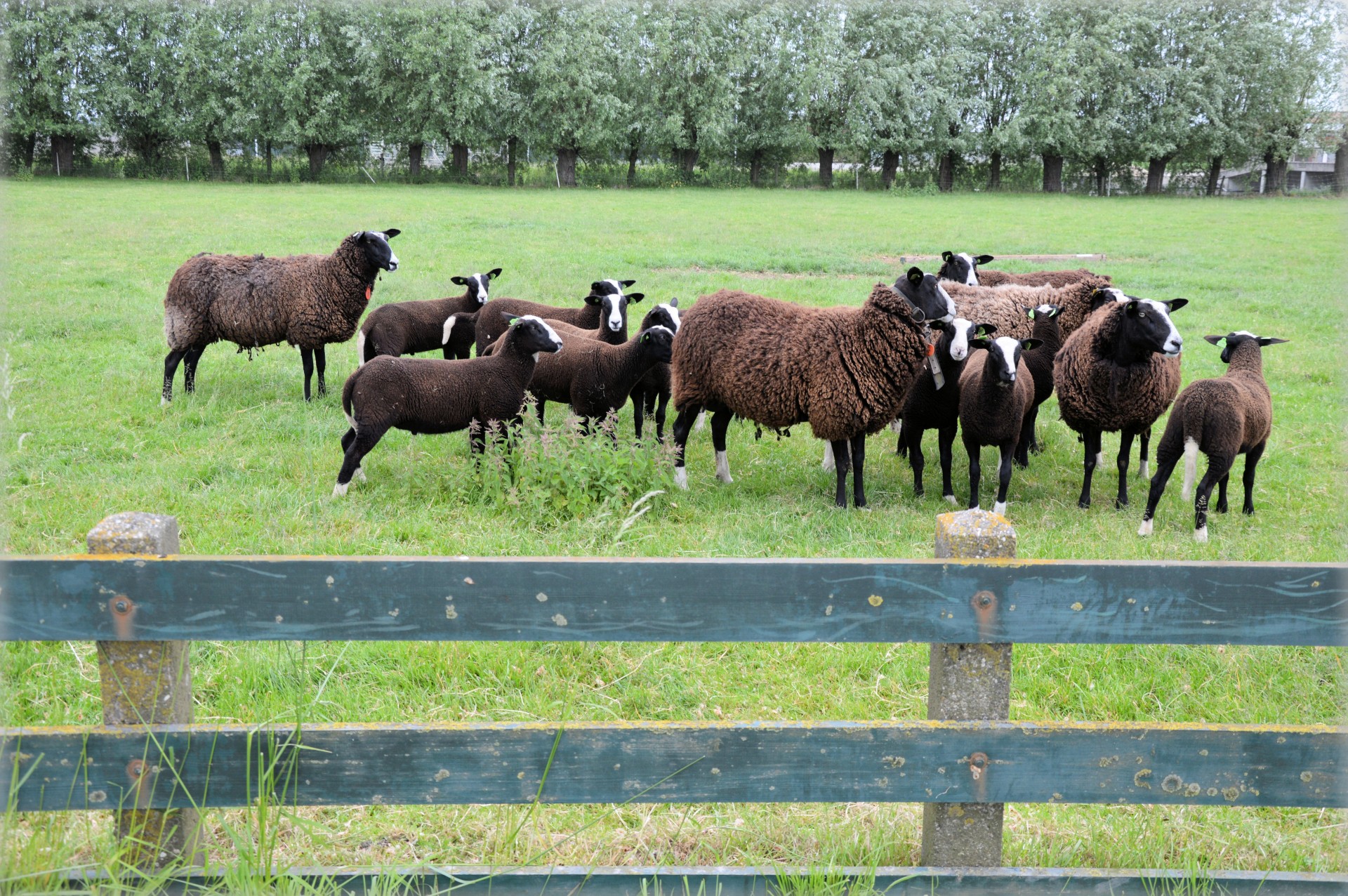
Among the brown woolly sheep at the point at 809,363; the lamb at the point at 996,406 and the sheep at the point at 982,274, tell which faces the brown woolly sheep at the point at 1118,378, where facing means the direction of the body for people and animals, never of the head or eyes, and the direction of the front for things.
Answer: the brown woolly sheep at the point at 809,363

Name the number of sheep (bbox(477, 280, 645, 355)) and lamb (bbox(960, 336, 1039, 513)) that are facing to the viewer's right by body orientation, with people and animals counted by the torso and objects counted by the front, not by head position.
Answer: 1

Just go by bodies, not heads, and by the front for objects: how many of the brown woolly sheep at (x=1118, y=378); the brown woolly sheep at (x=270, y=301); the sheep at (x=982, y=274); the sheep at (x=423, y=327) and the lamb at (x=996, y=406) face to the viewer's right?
2

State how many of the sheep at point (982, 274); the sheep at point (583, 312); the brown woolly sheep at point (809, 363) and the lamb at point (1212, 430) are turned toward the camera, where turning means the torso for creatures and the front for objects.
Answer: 0

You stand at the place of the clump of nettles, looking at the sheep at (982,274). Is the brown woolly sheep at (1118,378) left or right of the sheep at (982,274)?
right

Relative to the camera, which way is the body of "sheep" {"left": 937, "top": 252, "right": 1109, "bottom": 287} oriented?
to the viewer's left

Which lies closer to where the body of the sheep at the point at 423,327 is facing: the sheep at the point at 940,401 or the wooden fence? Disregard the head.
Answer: the sheep

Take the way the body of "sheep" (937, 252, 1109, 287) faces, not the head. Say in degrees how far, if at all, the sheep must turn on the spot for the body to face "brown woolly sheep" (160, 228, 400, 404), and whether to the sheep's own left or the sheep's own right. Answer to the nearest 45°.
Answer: approximately 45° to the sheep's own left

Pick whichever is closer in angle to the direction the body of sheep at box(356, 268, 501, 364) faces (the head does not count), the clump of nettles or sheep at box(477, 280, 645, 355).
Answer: the sheep

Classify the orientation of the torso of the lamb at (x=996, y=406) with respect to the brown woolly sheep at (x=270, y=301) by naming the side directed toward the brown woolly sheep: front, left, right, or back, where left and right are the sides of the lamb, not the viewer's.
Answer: right

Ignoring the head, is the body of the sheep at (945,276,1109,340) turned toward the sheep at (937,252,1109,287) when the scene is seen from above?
no

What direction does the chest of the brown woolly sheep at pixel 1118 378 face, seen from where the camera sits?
toward the camera

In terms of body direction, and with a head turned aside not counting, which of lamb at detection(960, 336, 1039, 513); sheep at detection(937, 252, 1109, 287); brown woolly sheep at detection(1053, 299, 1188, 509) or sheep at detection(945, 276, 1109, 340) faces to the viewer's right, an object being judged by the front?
sheep at detection(945, 276, 1109, 340)

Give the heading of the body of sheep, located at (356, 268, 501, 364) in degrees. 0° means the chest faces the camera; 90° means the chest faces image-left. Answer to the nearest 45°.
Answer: approximately 270°

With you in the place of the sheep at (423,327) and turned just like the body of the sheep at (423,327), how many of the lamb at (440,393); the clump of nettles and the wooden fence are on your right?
3

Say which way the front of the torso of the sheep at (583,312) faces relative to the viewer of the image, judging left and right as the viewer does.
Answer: facing to the right of the viewer

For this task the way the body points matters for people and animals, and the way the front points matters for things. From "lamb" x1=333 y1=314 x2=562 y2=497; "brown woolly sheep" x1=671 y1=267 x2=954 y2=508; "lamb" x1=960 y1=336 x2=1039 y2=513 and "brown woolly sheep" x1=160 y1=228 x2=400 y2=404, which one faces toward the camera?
"lamb" x1=960 y1=336 x2=1039 y2=513

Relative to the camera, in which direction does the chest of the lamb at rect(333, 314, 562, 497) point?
to the viewer's right

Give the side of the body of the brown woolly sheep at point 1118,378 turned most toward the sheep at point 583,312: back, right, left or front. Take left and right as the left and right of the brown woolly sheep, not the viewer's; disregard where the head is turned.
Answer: right

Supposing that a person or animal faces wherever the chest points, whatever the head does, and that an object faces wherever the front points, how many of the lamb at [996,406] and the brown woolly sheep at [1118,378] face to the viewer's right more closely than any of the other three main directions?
0
